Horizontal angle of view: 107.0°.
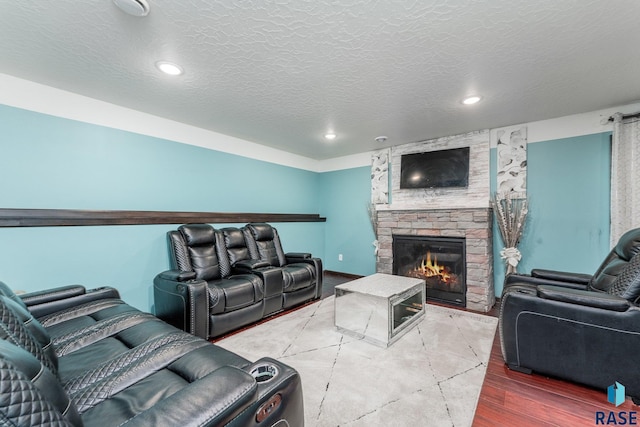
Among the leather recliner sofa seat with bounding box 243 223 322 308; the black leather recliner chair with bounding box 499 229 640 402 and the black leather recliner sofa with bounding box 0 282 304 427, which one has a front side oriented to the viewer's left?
the black leather recliner chair with bounding box 499 229 640 402

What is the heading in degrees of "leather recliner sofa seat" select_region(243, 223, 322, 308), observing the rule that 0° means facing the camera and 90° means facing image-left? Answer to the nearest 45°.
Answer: approximately 315°

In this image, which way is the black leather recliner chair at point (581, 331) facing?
to the viewer's left

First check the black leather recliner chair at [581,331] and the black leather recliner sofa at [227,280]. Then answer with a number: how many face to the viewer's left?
1

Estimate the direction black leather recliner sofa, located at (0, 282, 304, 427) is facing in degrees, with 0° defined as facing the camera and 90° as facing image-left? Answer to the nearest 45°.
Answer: approximately 225°

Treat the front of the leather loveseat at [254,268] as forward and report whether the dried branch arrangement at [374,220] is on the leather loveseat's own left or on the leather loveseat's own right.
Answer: on the leather loveseat's own left

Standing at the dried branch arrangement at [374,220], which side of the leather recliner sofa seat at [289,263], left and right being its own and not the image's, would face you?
left

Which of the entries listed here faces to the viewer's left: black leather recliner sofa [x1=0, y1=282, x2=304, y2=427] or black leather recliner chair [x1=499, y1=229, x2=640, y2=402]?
black leather recliner chair [x1=499, y1=229, x2=640, y2=402]
